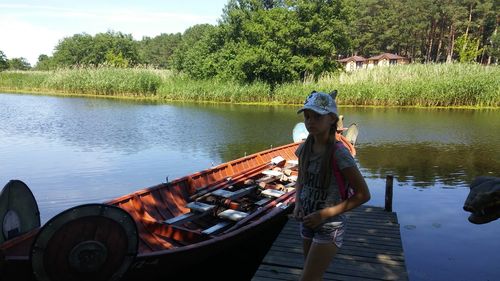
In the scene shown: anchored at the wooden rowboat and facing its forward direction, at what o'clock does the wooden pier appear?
The wooden pier is roughly at 2 o'clock from the wooden rowboat.

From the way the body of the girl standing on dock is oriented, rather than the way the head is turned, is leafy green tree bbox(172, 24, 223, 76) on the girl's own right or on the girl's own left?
on the girl's own right

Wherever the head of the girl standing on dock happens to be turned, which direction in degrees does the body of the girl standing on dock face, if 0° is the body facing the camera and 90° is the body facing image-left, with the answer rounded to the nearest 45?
approximately 45°

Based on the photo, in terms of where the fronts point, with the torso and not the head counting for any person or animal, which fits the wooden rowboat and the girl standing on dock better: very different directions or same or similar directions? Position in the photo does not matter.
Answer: very different directions

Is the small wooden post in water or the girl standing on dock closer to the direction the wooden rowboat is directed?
the small wooden post in water

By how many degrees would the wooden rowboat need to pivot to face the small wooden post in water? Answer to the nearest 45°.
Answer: approximately 45° to its right

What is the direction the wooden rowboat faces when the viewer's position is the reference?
facing away from the viewer and to the right of the viewer

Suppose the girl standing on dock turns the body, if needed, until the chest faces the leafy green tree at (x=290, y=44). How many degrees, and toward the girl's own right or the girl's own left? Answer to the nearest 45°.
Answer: approximately 135° to the girl's own right

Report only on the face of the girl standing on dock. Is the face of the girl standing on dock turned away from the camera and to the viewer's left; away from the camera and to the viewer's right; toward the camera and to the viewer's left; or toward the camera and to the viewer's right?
toward the camera and to the viewer's left
